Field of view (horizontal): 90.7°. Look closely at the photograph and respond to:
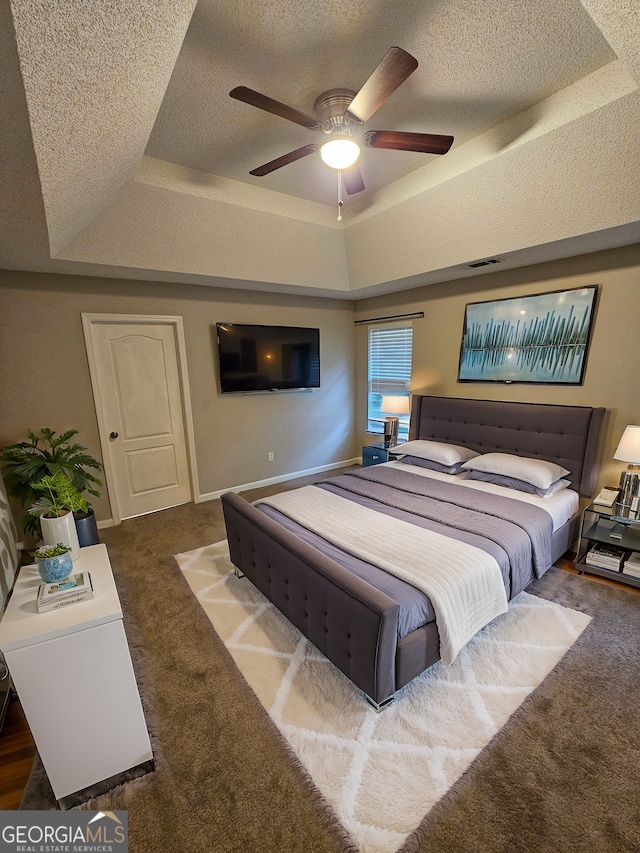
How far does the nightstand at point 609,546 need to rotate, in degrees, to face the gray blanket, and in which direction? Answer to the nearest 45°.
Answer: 0° — it already faces it

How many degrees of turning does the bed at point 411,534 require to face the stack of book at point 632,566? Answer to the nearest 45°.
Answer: approximately 135° to its left

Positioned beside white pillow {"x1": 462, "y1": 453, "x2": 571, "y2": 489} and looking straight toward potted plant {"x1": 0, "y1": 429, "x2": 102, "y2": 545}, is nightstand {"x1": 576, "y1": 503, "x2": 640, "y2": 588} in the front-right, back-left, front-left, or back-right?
back-left

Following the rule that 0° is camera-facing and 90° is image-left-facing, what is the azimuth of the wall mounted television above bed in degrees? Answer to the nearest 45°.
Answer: approximately 45°

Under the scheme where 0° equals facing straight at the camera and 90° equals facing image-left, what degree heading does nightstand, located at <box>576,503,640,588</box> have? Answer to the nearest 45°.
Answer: approximately 45°

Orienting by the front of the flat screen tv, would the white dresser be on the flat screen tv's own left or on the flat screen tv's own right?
on the flat screen tv's own right

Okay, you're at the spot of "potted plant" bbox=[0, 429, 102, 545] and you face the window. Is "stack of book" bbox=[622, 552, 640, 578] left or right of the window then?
right
